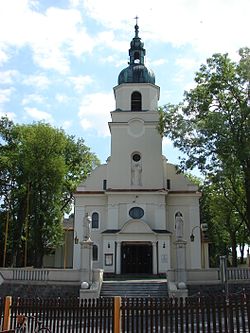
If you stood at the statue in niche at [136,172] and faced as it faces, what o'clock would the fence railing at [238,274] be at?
The fence railing is roughly at 11 o'clock from the statue in niche.

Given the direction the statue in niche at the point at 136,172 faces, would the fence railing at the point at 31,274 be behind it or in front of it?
in front

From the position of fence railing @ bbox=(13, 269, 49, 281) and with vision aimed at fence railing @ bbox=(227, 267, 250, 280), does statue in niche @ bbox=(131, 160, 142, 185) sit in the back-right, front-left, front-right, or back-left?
front-left

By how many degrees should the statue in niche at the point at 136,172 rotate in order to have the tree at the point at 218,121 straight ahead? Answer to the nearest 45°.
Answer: approximately 45° to its left

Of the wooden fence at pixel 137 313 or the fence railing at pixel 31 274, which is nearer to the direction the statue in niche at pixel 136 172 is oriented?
the wooden fence

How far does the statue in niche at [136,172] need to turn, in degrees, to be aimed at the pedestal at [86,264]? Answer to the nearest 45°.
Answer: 0° — it already faces it

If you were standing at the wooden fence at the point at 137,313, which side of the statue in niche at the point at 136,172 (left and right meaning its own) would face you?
front

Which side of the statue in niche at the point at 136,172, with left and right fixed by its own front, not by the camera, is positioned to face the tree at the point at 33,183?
right

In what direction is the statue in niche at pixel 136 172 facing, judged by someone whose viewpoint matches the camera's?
facing the viewer

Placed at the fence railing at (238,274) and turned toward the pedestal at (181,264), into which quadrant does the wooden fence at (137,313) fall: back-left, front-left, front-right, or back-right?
front-left

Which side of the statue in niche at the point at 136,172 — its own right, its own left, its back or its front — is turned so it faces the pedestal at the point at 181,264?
front
